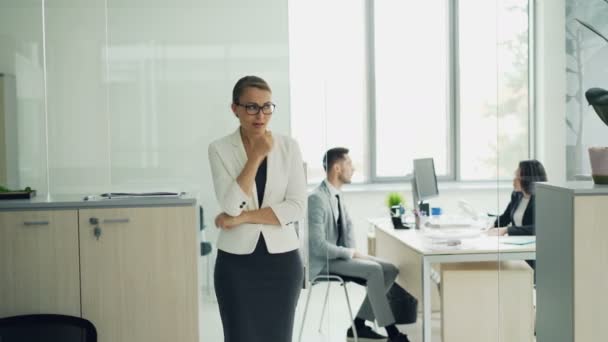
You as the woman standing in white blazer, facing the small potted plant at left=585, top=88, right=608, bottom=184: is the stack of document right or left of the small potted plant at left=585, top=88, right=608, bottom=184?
left

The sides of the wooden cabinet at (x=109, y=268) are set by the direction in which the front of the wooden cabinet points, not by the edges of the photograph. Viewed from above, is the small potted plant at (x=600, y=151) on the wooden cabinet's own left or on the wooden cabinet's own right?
on the wooden cabinet's own left

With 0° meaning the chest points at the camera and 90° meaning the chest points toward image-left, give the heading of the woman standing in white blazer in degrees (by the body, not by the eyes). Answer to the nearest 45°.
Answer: approximately 0°

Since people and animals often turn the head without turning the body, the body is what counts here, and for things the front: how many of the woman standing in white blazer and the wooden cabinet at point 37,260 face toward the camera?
2

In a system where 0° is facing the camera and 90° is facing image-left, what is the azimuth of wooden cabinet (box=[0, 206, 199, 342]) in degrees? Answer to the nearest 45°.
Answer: approximately 0°

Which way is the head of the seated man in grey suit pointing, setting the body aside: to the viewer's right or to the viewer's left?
to the viewer's right

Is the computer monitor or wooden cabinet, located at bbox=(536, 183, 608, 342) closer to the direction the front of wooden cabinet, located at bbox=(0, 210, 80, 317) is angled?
the wooden cabinet

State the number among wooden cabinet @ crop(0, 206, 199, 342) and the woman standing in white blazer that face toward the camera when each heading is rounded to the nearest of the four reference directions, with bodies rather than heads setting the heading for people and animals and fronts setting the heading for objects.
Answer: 2
